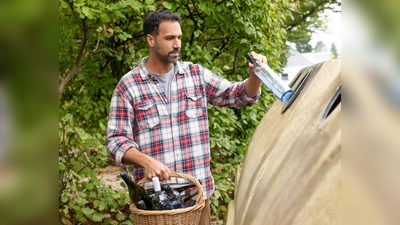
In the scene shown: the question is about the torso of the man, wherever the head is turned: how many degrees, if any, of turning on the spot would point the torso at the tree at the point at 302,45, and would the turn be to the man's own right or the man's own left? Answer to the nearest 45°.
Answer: approximately 135° to the man's own left

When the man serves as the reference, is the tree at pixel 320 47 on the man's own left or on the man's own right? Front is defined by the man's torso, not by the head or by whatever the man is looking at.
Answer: on the man's own left

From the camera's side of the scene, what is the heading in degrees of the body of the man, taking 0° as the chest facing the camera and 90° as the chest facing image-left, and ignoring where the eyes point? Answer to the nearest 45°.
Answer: approximately 315°
